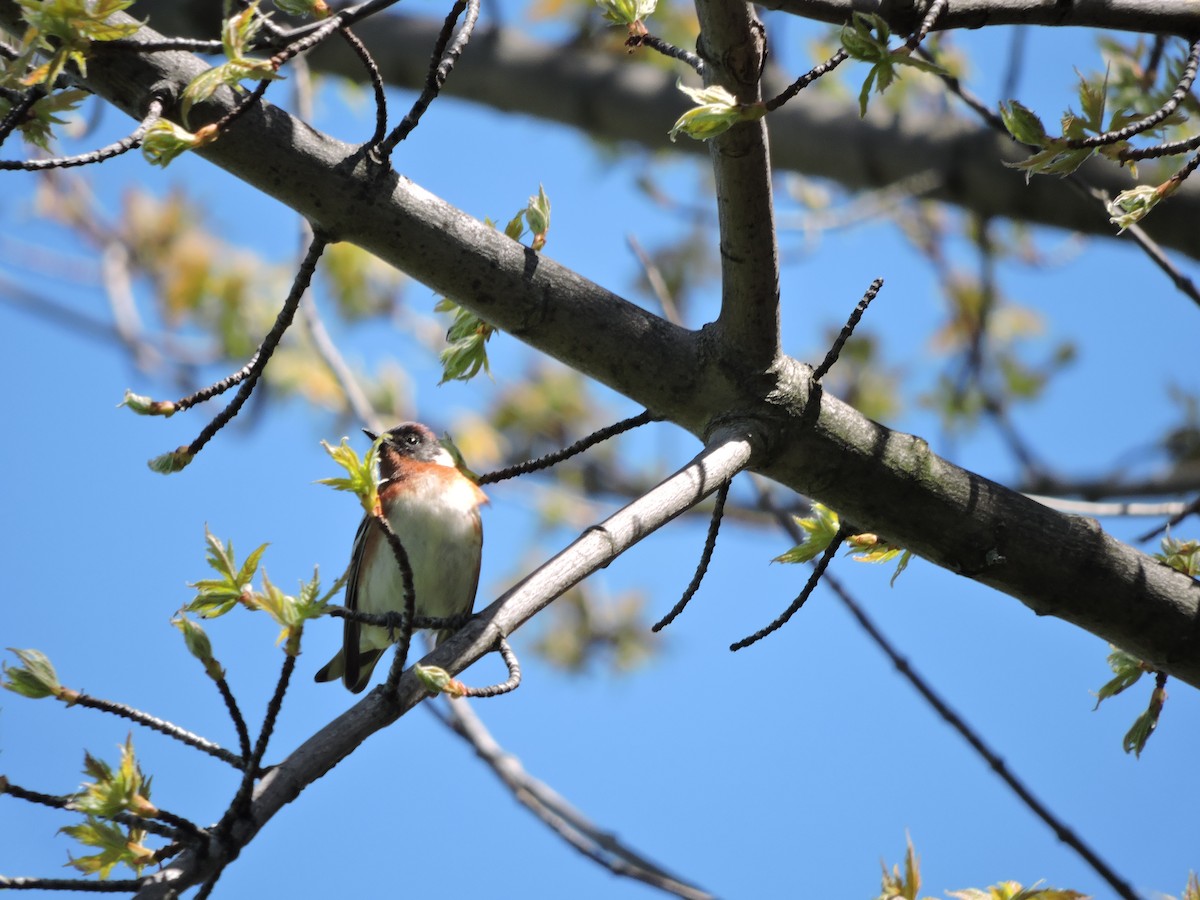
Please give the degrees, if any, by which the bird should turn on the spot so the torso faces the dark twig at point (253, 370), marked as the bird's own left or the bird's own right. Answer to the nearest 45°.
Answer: approximately 45° to the bird's own right

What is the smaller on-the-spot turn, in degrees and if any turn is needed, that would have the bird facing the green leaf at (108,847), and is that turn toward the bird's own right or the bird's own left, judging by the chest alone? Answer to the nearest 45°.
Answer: approximately 45° to the bird's own right

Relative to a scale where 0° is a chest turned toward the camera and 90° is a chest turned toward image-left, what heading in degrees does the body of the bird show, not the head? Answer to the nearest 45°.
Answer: approximately 315°

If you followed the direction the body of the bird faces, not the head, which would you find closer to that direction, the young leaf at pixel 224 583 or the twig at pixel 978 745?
the twig
